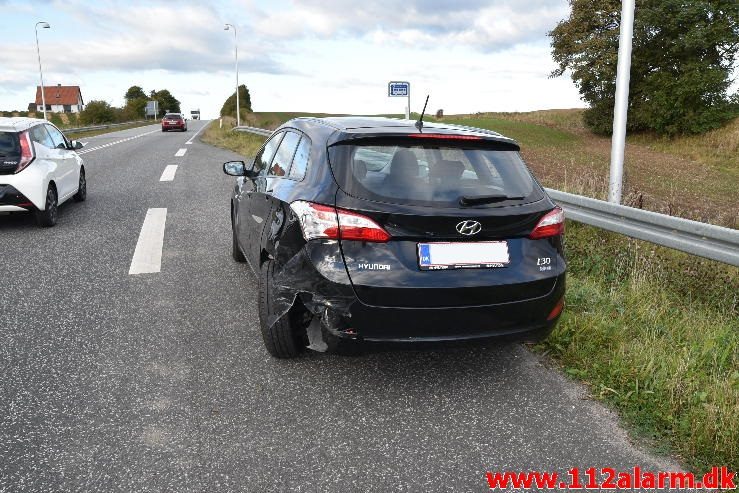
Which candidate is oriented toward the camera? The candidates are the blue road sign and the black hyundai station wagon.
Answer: the blue road sign

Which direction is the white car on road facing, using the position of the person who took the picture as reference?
facing away from the viewer and to the right of the viewer

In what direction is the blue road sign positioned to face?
toward the camera

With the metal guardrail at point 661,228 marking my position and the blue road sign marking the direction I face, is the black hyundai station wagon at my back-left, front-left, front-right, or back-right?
back-left

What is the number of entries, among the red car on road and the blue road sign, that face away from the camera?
1

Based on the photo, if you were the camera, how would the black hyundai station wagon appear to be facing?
facing away from the viewer and to the left of the viewer

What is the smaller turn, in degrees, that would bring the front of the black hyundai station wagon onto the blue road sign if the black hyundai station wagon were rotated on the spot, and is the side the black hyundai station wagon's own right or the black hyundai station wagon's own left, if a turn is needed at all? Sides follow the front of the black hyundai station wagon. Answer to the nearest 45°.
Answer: approximately 45° to the black hyundai station wagon's own right

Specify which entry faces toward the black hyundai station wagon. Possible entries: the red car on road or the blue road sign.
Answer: the blue road sign

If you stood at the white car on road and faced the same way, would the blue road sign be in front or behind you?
in front

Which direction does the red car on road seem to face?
away from the camera

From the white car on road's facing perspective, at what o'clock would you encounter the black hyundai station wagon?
The black hyundai station wagon is roughly at 4 o'clock from the white car on road.

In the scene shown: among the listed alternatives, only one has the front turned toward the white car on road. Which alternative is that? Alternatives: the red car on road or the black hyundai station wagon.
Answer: the black hyundai station wagon

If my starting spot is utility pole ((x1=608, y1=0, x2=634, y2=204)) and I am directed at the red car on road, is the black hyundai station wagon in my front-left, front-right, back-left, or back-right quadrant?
back-left

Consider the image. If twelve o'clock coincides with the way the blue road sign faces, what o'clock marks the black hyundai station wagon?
The black hyundai station wagon is roughly at 12 o'clock from the blue road sign.

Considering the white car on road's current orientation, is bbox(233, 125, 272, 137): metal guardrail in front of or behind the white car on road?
in front

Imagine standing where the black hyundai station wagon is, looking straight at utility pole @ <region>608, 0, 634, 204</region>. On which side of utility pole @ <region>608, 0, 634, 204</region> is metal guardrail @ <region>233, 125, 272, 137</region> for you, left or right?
left

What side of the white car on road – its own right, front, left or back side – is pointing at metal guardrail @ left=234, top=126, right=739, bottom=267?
right
